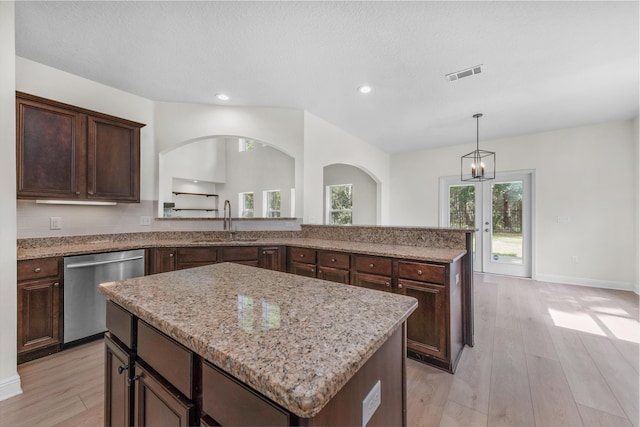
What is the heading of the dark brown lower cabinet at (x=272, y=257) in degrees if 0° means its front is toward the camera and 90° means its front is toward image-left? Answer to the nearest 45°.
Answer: approximately 45°

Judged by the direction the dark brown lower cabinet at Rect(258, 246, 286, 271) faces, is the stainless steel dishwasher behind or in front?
in front

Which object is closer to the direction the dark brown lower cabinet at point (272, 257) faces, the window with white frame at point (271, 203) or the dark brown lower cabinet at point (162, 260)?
the dark brown lower cabinet

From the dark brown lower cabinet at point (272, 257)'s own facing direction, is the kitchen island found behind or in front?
in front

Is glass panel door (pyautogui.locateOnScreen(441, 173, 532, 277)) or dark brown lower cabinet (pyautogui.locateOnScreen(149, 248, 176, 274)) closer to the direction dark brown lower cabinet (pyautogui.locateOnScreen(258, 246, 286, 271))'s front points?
the dark brown lower cabinet

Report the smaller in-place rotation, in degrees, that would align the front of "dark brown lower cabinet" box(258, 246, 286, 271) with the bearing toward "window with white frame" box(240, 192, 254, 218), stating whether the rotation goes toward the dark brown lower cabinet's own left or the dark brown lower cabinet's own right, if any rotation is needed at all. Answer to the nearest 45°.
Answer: approximately 135° to the dark brown lower cabinet's own right

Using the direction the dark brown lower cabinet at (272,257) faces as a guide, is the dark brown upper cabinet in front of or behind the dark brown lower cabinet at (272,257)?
in front

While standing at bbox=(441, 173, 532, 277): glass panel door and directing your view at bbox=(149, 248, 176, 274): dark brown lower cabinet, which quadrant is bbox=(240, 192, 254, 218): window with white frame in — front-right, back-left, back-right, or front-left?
front-right

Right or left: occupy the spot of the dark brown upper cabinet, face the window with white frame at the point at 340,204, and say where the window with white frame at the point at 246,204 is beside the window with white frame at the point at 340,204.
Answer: left

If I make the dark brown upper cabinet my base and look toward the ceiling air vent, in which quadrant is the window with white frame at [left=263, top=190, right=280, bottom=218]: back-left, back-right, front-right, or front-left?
front-left
